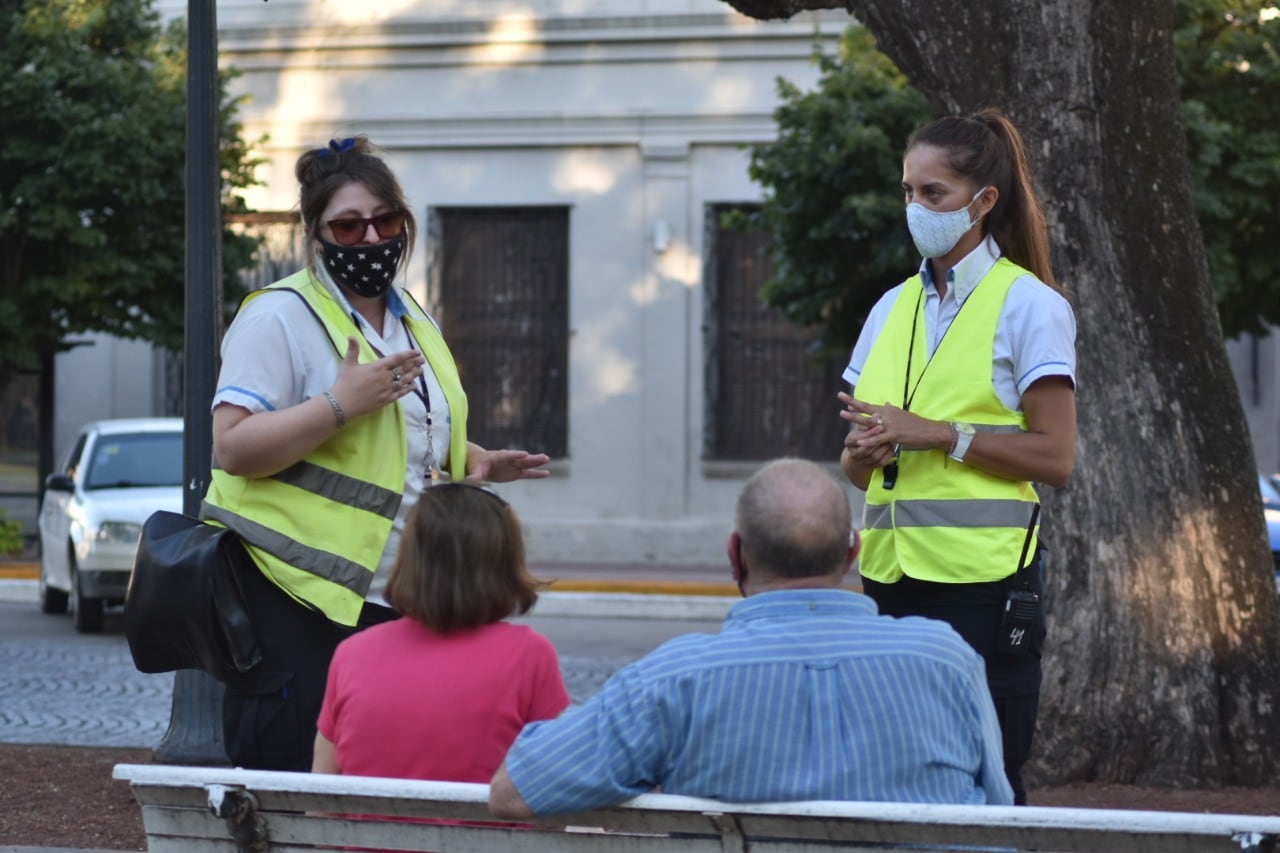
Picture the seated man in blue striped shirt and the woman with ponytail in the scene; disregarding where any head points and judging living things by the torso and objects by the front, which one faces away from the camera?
the seated man in blue striped shirt

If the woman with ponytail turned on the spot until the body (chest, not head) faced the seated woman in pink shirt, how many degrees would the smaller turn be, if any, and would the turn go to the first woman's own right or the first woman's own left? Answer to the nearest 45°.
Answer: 0° — they already face them

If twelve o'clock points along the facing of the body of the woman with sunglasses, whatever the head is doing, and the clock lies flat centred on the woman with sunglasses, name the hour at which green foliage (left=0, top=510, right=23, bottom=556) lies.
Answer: The green foliage is roughly at 7 o'clock from the woman with sunglasses.

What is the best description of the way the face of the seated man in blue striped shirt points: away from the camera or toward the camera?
away from the camera

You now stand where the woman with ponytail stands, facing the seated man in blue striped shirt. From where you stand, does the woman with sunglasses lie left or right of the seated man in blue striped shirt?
right

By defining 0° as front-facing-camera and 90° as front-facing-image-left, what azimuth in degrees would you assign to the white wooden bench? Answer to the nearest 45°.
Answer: approximately 180°

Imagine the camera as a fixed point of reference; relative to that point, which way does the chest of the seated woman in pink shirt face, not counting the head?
away from the camera

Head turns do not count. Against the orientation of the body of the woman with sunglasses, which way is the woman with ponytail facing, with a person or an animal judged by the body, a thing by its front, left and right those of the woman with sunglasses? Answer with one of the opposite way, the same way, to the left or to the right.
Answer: to the right

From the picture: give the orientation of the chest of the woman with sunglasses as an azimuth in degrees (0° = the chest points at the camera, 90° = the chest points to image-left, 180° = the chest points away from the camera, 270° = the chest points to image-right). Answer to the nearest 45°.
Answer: approximately 315°

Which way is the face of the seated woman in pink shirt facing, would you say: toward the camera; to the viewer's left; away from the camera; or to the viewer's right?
away from the camera

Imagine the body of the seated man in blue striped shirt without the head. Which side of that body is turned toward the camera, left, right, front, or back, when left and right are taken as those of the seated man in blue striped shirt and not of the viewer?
back

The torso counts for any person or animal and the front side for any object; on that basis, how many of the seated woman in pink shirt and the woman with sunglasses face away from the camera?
1
